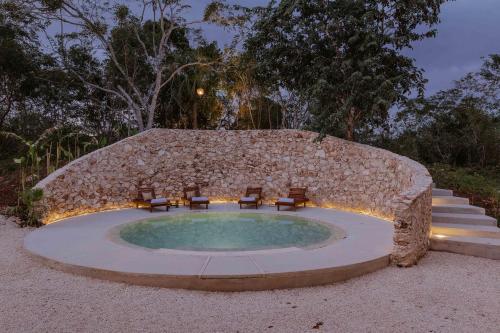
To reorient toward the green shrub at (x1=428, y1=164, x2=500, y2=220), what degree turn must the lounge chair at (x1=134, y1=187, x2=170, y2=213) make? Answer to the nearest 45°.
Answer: approximately 45° to its left

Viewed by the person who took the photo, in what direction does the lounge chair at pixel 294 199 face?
facing the viewer and to the left of the viewer

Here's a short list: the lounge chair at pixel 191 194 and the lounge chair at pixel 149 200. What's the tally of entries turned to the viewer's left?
0

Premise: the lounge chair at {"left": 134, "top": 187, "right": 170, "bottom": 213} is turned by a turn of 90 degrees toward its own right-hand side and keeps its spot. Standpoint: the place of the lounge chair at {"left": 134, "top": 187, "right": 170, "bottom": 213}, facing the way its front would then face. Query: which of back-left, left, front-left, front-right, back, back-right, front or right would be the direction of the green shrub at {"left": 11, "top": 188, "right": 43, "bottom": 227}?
front

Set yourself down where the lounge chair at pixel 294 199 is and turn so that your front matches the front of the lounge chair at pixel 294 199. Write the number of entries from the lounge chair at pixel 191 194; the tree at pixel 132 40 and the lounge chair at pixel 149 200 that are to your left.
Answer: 0

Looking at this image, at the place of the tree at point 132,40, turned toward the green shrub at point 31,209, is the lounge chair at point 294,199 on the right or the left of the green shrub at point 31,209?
left

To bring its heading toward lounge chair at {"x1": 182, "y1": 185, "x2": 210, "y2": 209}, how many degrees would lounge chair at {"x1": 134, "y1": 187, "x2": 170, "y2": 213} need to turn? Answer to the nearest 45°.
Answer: approximately 45° to its left

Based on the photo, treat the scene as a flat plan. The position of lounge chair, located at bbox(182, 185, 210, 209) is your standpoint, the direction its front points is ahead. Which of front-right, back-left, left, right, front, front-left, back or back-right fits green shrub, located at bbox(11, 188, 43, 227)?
right

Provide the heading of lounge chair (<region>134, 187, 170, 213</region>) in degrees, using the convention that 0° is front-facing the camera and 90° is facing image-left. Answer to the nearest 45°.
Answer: approximately 315°

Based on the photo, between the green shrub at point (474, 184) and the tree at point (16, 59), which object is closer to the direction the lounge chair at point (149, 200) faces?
the green shrub

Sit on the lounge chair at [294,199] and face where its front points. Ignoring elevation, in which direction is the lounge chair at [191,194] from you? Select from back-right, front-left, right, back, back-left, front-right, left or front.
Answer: front-right

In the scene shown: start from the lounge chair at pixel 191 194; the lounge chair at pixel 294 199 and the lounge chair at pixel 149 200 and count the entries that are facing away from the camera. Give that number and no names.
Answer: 0

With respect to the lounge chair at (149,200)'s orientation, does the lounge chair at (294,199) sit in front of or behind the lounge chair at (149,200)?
in front

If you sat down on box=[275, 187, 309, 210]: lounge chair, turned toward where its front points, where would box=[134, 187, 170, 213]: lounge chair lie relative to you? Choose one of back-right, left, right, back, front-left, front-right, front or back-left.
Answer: front-right

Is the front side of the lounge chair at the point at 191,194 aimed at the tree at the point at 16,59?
no
